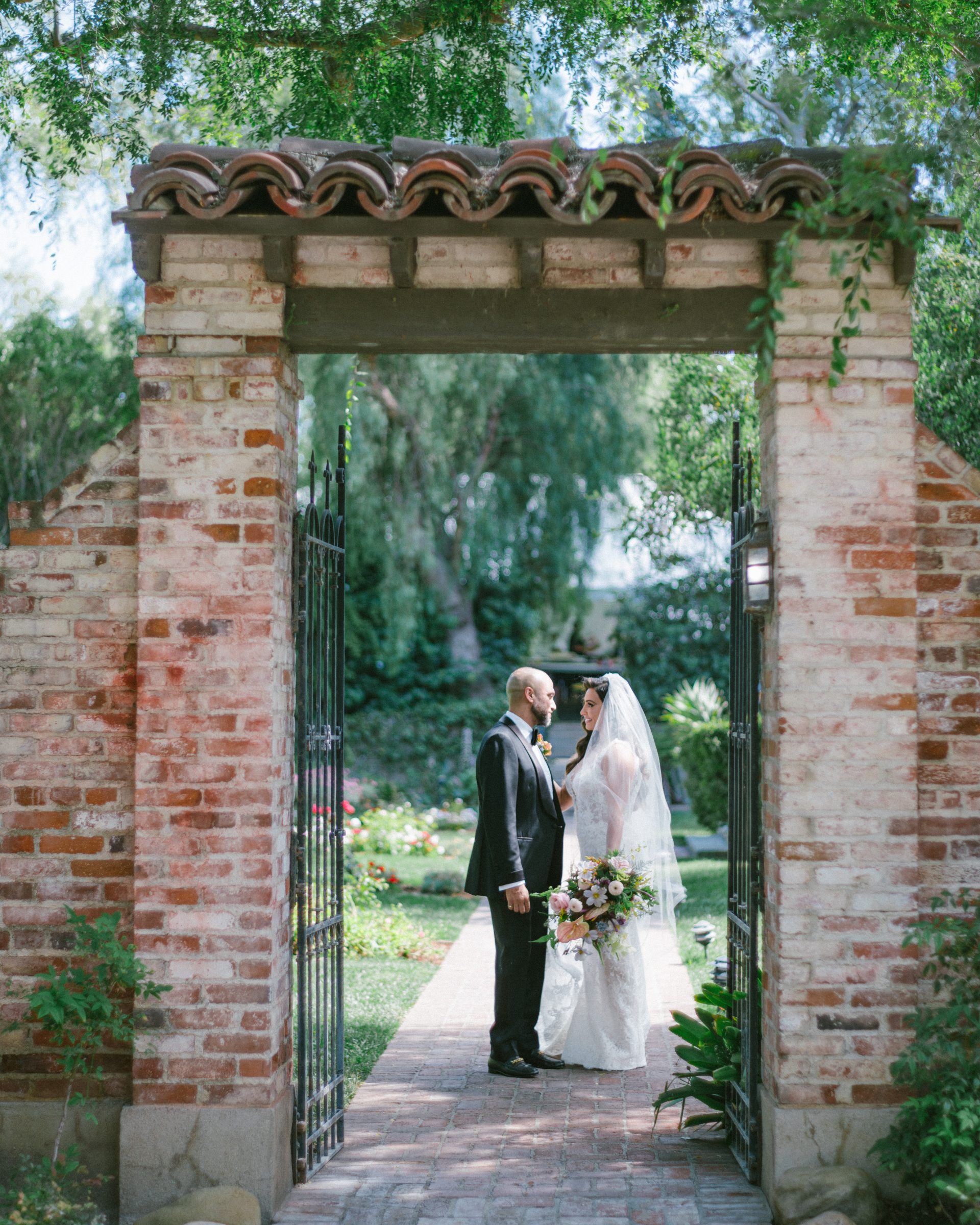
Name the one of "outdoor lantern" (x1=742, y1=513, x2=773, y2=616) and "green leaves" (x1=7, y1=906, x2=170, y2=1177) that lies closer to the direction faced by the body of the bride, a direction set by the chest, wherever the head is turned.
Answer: the green leaves

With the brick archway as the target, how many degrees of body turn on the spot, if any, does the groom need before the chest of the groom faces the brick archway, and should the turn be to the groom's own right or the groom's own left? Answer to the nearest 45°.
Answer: approximately 90° to the groom's own right

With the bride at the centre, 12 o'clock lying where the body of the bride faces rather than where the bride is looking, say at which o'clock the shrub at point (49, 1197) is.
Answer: The shrub is roughly at 10 o'clock from the bride.

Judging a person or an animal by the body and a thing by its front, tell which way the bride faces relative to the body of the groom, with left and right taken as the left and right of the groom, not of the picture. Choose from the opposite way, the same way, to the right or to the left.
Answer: the opposite way

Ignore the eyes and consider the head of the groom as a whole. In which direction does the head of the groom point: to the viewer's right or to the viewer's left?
to the viewer's right

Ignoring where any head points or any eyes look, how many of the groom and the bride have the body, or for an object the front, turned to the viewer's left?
1

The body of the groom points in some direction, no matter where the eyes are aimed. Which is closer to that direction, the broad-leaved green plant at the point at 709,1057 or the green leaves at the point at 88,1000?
the broad-leaved green plant

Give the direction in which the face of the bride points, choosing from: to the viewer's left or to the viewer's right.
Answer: to the viewer's left

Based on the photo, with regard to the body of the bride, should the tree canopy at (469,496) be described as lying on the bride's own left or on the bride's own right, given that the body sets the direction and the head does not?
on the bride's own right

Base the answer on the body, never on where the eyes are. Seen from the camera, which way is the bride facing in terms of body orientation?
to the viewer's left

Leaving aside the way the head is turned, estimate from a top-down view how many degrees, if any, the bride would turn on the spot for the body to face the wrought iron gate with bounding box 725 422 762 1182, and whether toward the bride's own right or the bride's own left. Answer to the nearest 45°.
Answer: approximately 90° to the bride's own left

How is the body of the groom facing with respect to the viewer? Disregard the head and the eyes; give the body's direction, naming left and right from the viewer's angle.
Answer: facing to the right of the viewer
